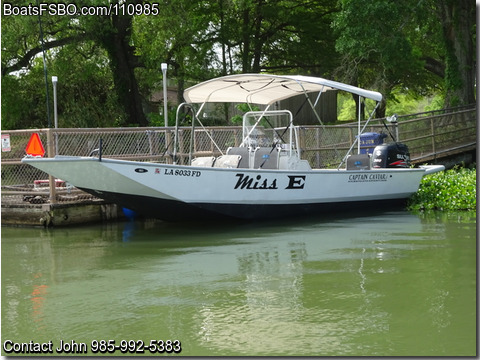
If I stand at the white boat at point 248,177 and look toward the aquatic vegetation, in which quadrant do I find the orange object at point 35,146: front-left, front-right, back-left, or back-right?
back-left

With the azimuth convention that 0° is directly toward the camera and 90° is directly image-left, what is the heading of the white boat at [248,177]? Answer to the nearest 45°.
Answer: approximately 45°

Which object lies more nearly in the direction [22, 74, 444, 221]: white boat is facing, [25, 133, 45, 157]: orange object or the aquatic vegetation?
the orange object

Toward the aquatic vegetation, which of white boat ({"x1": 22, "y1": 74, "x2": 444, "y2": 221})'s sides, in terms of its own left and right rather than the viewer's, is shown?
back

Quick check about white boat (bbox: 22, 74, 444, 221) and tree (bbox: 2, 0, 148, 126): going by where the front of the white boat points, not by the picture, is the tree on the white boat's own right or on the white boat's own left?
on the white boat's own right

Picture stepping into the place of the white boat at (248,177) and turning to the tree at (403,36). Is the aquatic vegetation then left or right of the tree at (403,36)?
right

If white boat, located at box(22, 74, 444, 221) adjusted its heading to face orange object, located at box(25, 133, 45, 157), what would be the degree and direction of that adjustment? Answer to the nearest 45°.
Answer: approximately 45° to its right
